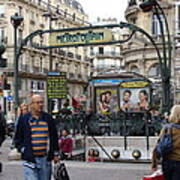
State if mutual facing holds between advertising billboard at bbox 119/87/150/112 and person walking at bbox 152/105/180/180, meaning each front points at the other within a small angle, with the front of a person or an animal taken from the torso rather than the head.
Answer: yes

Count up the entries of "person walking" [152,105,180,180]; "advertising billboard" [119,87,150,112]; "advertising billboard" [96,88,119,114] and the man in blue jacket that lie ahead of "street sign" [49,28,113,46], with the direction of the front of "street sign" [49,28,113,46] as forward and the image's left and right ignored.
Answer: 2

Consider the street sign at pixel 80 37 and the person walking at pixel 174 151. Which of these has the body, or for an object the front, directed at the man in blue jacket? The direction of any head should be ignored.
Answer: the street sign

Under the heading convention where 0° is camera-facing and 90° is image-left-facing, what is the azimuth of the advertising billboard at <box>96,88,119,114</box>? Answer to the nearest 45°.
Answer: approximately 0°

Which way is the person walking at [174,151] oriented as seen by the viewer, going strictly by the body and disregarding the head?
away from the camera

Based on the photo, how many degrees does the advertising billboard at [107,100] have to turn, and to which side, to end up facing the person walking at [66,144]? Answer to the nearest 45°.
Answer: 0° — it already faces them

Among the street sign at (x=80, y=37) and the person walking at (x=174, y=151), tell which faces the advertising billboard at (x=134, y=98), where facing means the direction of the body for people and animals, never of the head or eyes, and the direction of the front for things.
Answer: the person walking

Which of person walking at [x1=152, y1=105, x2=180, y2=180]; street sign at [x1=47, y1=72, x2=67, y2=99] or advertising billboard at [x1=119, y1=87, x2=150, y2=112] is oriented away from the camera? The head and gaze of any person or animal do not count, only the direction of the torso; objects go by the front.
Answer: the person walking
